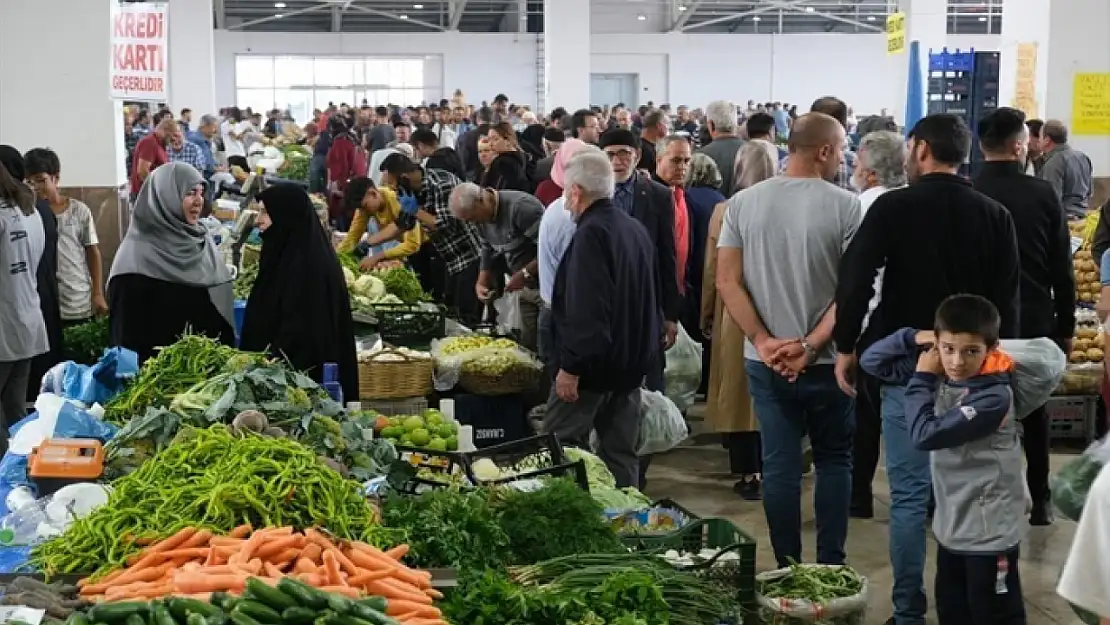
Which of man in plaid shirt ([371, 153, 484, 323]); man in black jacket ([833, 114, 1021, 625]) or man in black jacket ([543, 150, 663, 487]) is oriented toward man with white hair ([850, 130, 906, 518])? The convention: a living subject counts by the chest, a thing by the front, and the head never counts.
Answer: man in black jacket ([833, 114, 1021, 625])

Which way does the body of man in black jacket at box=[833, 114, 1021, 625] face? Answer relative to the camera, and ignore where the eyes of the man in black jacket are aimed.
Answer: away from the camera

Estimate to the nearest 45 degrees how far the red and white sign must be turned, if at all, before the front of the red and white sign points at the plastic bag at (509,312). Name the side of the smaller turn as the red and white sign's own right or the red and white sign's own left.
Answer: approximately 90° to the red and white sign's own left

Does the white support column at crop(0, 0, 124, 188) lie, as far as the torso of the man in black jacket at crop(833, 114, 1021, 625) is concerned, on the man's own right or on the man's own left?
on the man's own left

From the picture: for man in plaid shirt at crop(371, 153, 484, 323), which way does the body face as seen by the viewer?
to the viewer's left

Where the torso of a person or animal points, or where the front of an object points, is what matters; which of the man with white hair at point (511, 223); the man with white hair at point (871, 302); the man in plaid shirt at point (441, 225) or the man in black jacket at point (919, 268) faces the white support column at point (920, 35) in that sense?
the man in black jacket

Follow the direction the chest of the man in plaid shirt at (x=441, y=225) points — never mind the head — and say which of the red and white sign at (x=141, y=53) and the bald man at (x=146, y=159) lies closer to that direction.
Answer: the red and white sign

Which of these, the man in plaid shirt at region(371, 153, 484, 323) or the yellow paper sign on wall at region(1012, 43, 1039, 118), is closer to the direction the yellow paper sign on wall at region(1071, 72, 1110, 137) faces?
the man in plaid shirt

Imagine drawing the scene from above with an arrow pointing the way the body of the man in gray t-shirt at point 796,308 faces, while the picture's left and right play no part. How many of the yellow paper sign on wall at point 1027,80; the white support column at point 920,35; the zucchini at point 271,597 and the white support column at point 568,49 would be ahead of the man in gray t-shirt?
3

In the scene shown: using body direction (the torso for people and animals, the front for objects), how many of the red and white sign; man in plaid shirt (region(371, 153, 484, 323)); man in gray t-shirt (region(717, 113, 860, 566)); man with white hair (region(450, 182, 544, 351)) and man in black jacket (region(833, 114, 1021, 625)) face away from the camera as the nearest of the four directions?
2
